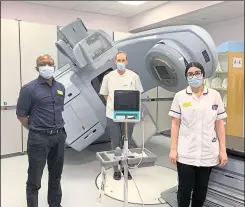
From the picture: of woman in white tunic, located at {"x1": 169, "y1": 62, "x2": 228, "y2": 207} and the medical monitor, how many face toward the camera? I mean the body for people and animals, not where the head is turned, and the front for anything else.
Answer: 2

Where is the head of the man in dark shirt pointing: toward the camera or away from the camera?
toward the camera

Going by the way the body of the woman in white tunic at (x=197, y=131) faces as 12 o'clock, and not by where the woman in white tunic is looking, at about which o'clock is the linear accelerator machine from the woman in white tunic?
The linear accelerator machine is roughly at 5 o'clock from the woman in white tunic.

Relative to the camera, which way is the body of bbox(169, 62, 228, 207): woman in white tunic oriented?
toward the camera

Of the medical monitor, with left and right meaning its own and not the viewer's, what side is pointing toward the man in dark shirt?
right

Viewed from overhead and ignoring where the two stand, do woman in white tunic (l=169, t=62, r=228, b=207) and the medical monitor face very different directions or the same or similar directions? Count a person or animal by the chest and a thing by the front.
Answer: same or similar directions

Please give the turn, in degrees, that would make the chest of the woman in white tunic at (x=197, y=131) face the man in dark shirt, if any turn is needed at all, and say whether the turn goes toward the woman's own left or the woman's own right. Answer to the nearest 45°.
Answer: approximately 90° to the woman's own right

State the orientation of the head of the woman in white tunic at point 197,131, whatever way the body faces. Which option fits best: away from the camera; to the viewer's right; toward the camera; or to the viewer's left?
toward the camera

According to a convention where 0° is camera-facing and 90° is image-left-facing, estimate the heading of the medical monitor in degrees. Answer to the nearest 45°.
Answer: approximately 0°

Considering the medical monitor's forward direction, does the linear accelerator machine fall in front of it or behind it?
behind
